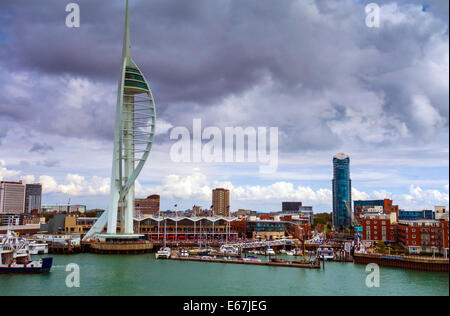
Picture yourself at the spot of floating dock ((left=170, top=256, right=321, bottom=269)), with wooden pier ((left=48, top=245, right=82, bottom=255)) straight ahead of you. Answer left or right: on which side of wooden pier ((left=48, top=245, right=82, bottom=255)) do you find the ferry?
left

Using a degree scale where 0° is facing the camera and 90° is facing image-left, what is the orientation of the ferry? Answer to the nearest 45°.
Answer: approximately 270°

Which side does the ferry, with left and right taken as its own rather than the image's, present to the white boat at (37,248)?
left

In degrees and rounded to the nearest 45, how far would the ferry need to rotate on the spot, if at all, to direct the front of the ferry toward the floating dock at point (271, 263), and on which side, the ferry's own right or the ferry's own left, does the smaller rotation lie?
0° — it already faces it

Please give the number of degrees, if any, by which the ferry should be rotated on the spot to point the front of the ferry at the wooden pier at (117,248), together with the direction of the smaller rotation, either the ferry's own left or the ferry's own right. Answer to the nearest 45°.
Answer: approximately 45° to the ferry's own left
